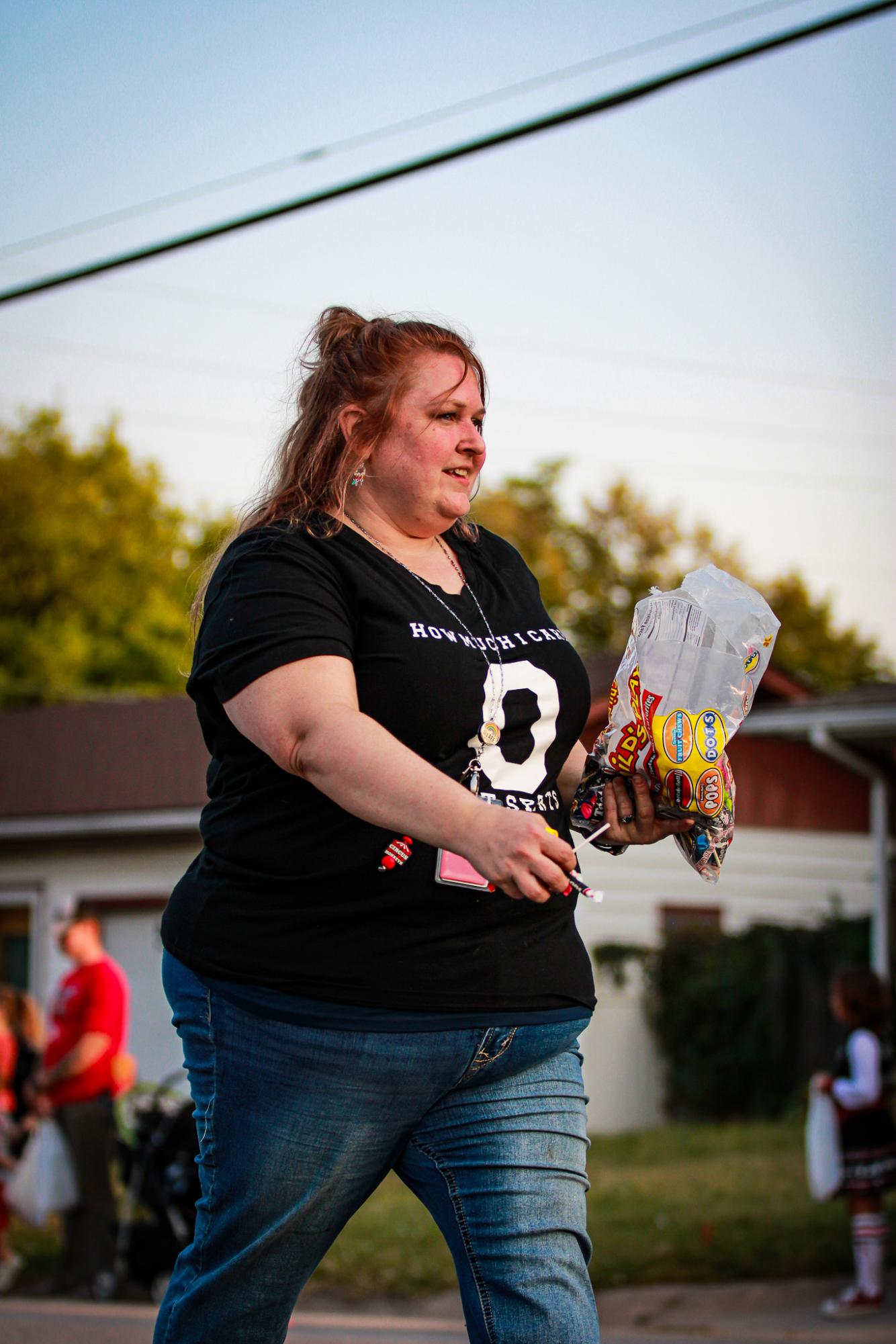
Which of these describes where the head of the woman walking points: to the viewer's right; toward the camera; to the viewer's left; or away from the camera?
to the viewer's right

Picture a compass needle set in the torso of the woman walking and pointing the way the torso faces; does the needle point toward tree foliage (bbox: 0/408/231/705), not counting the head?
no

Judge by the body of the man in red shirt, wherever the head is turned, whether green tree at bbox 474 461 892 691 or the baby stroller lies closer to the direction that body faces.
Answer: the baby stroller

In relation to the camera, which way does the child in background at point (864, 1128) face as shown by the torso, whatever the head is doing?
to the viewer's left

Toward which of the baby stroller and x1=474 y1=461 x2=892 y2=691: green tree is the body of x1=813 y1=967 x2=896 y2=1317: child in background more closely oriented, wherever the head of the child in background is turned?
the baby stroller

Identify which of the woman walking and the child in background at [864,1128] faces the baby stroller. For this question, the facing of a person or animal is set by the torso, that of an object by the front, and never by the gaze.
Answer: the child in background

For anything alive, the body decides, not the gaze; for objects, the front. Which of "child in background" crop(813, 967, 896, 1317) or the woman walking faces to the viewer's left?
the child in background

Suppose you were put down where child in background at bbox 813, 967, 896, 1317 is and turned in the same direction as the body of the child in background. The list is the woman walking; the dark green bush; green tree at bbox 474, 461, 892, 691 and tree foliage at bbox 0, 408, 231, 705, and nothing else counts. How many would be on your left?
1

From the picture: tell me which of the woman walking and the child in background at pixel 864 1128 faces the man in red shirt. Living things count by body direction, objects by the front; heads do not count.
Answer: the child in background

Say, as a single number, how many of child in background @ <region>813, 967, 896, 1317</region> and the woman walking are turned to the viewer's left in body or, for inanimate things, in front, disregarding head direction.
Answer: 1
